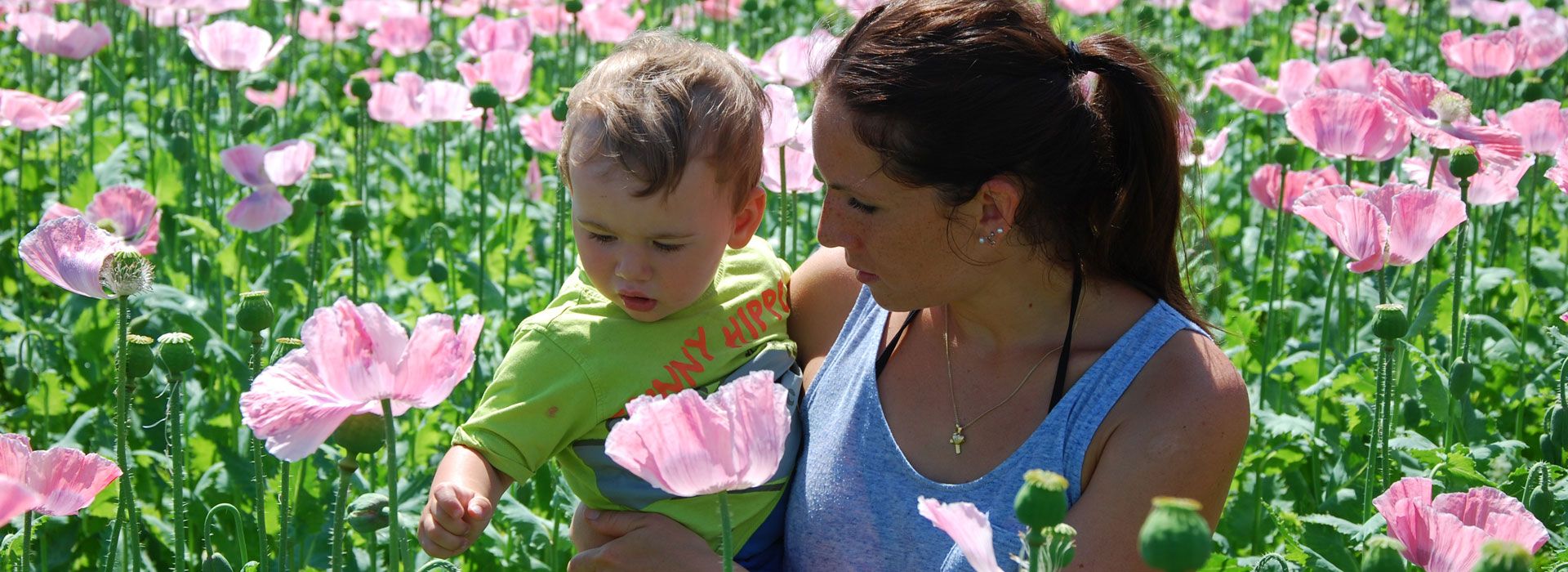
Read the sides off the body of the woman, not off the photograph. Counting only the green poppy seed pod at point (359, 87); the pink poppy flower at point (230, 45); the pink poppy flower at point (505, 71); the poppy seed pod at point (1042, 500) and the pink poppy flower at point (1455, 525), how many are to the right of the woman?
3

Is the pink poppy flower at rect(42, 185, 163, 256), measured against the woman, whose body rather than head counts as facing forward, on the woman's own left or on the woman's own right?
on the woman's own right

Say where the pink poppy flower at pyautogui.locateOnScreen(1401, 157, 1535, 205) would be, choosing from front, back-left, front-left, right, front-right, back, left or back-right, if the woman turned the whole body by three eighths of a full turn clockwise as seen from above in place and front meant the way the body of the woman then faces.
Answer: front-right

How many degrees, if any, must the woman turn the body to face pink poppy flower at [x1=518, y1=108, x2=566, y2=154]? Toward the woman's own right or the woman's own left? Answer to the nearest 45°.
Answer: approximately 90° to the woman's own right

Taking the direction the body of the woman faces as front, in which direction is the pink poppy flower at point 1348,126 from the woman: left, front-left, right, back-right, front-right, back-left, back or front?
back

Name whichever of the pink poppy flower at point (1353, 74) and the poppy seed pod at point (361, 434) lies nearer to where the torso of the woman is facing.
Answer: the poppy seed pod

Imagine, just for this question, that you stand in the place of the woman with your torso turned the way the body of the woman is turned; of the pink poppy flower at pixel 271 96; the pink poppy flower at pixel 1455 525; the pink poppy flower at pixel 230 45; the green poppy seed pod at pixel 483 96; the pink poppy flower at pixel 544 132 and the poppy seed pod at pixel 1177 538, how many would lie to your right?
4

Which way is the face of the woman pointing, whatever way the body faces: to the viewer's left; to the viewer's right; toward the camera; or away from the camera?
to the viewer's left

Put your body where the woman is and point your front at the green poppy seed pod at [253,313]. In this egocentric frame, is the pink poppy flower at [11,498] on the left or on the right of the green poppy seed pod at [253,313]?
left

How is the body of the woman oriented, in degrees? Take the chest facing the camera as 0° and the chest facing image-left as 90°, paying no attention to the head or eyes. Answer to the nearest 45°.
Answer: approximately 45°

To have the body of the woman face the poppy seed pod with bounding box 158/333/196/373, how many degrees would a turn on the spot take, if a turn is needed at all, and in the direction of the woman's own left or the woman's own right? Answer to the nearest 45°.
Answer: approximately 45° to the woman's own right

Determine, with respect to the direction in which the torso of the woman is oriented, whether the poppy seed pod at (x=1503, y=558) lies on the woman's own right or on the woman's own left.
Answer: on the woman's own left

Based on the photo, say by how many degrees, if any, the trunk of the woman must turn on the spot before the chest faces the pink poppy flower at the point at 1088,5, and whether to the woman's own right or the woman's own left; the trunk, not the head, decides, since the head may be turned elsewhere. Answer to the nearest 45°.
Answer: approximately 135° to the woman's own right

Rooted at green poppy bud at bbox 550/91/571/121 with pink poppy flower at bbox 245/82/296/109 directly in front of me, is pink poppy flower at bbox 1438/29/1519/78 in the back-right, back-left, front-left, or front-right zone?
back-right
